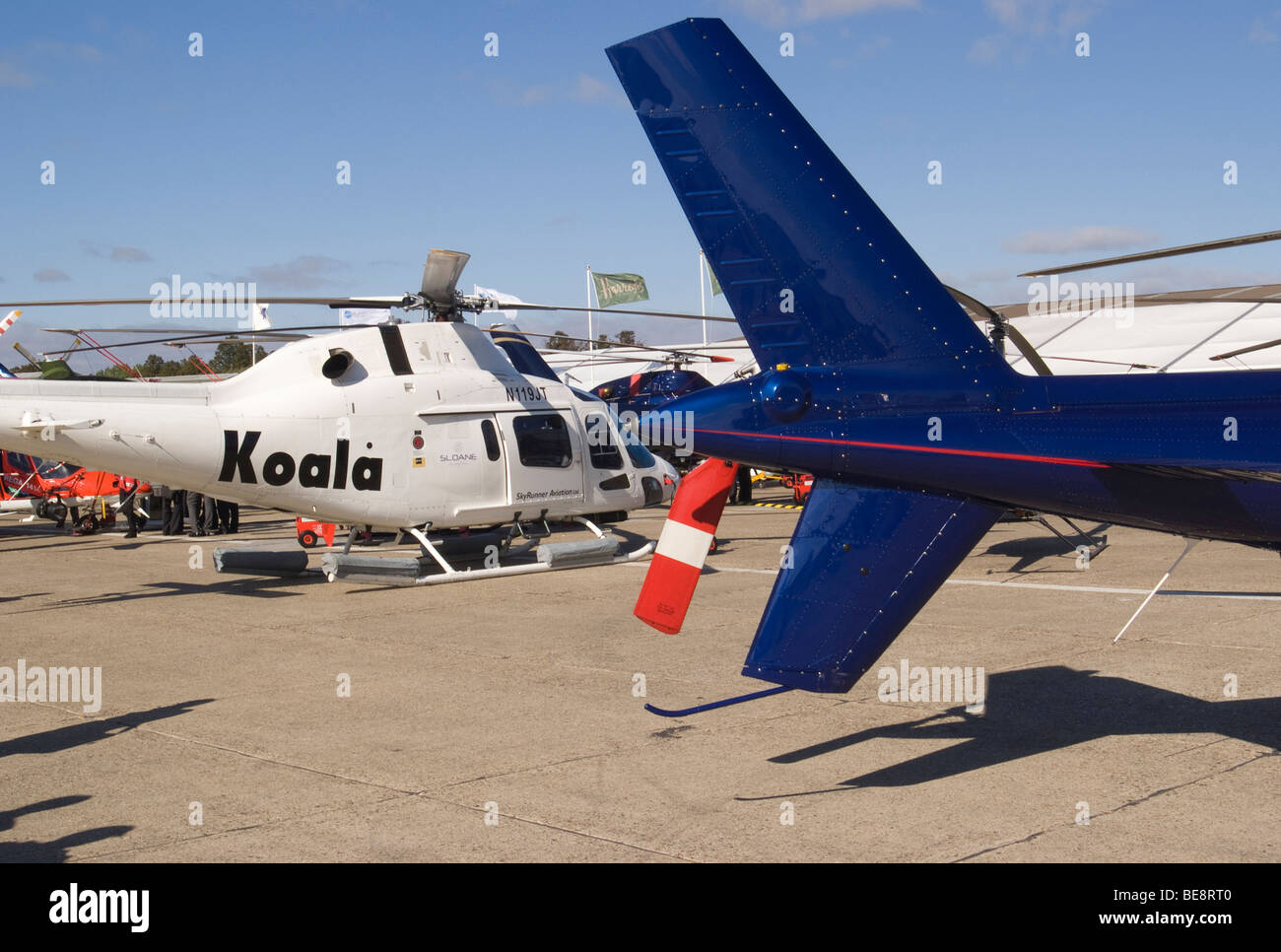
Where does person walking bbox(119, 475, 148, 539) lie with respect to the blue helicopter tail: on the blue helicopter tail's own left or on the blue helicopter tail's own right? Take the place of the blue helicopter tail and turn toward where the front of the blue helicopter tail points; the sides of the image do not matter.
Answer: on the blue helicopter tail's own left

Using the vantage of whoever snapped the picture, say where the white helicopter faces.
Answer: facing away from the viewer and to the right of the viewer

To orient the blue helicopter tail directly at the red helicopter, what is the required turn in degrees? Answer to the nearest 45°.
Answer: approximately 135° to its left

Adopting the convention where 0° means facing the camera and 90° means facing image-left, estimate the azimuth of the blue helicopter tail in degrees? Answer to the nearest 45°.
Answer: approximately 270°

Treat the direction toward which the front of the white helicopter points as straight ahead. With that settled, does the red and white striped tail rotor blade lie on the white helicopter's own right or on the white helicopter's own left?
on the white helicopter's own right
